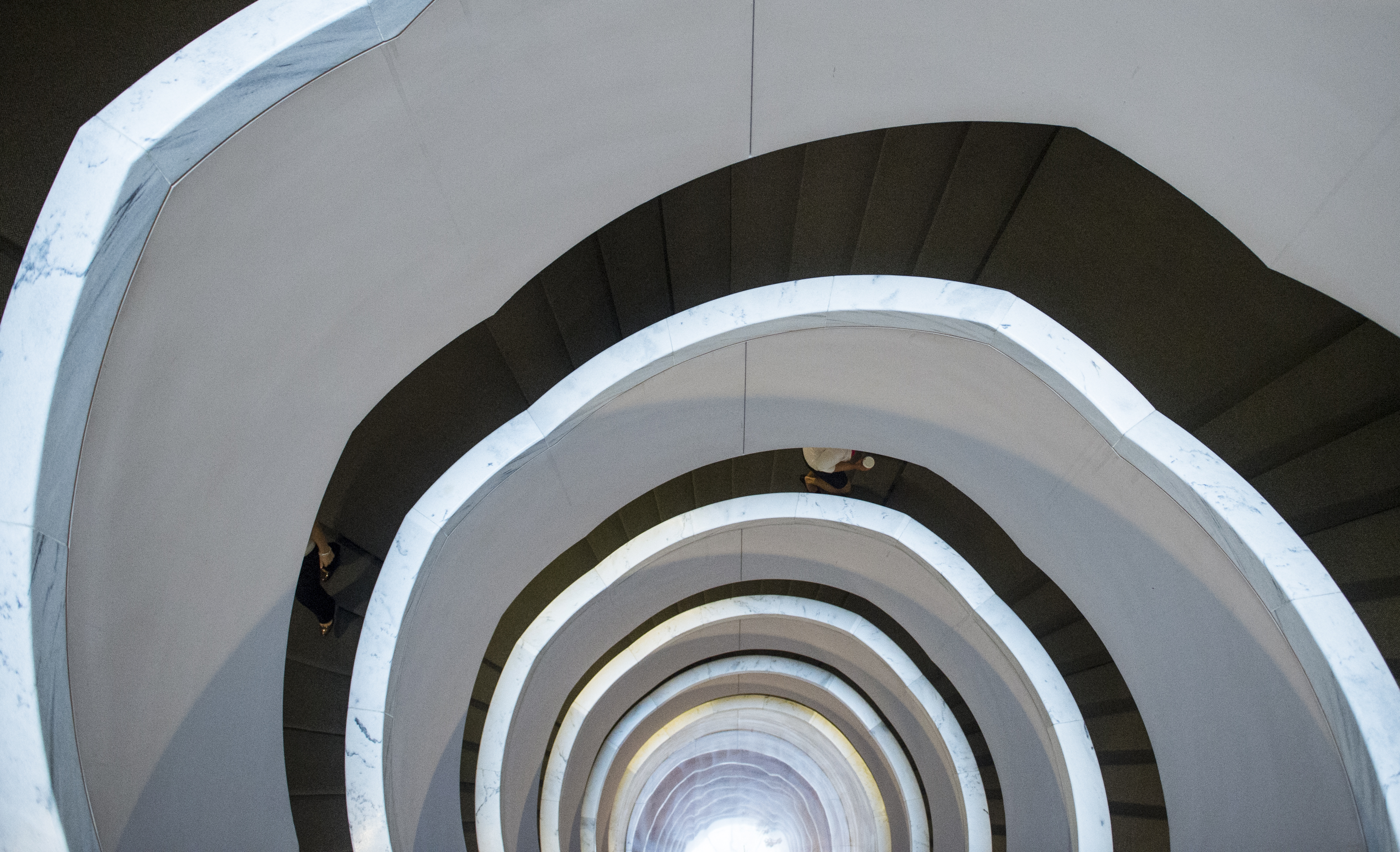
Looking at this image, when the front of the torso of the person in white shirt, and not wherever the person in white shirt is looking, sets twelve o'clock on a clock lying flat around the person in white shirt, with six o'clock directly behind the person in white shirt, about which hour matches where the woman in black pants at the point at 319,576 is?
The woman in black pants is roughly at 5 o'clock from the person in white shirt.

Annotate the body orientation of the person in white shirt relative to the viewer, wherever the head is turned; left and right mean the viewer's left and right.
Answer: facing to the right of the viewer
